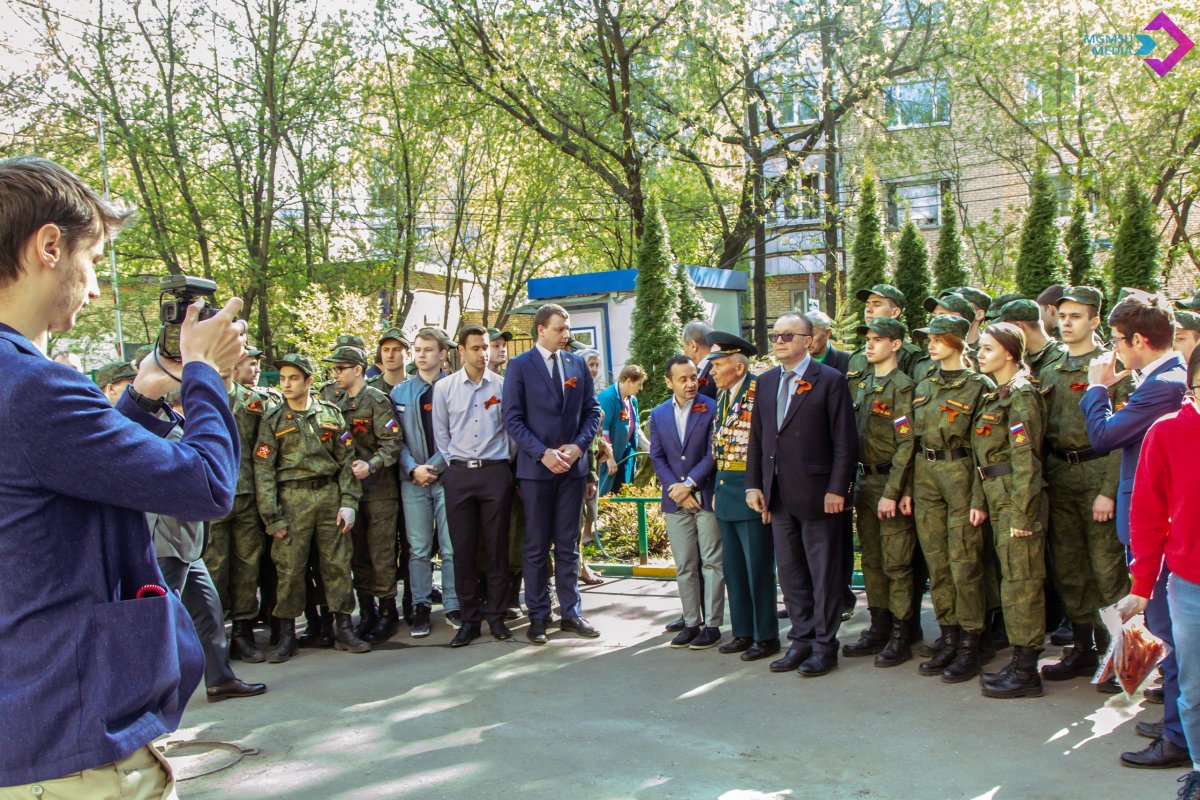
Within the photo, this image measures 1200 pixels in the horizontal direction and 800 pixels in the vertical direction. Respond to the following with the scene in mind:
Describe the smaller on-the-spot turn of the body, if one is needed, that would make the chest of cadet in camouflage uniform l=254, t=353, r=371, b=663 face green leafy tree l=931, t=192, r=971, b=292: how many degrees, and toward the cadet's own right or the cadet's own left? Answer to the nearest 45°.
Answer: approximately 135° to the cadet's own left

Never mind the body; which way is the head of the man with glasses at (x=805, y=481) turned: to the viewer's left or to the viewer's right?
to the viewer's left

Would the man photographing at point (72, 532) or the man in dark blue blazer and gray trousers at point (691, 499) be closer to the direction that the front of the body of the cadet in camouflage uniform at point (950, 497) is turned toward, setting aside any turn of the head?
the man photographing

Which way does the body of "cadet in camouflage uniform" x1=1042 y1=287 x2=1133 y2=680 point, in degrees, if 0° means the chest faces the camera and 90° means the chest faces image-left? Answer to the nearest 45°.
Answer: approximately 45°

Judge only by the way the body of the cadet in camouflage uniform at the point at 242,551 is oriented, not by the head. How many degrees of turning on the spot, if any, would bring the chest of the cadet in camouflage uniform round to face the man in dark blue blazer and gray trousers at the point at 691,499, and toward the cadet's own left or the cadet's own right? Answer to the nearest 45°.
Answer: approximately 45° to the cadet's own left

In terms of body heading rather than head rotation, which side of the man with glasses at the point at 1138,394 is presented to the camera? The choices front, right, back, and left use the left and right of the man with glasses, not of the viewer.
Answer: left

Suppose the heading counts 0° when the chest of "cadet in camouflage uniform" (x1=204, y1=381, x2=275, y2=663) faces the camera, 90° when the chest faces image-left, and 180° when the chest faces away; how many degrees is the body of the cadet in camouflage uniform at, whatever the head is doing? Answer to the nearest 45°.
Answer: approximately 315°

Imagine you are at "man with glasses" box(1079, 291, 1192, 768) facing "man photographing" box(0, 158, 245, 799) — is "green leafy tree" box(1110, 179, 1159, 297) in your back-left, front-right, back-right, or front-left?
back-right

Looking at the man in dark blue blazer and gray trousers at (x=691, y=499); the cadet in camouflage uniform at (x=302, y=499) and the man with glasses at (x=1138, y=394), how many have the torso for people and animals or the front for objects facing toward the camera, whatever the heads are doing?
2

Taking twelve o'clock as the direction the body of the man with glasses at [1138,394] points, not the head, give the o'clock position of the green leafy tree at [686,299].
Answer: The green leafy tree is roughly at 2 o'clock from the man with glasses.
